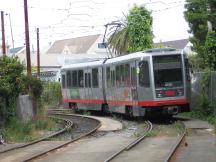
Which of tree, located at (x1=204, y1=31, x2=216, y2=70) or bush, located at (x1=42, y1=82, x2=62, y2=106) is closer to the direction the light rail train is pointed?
the tree

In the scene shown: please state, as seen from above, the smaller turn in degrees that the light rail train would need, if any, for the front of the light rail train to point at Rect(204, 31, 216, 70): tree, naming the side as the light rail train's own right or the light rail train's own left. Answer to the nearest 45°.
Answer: approximately 45° to the light rail train's own left

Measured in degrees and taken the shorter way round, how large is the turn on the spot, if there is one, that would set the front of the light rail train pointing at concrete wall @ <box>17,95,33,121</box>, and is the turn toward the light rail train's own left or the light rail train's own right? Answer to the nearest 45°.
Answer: approximately 135° to the light rail train's own right

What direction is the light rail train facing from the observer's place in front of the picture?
facing the viewer and to the right of the viewer

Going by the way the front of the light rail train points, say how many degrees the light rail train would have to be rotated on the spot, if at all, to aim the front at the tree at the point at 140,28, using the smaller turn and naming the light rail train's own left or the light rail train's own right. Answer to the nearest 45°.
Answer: approximately 135° to the light rail train's own left

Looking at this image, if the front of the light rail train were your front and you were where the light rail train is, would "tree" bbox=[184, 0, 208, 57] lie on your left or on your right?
on your left

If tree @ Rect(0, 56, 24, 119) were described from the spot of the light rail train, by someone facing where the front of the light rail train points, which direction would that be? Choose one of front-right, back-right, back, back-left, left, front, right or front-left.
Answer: back-right

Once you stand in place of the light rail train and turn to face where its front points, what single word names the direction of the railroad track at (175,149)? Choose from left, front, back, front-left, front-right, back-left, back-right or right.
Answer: front-right
